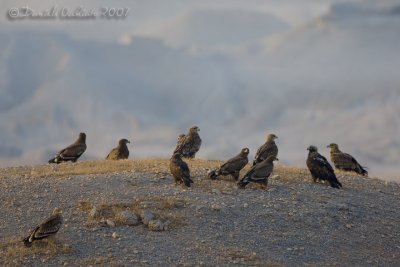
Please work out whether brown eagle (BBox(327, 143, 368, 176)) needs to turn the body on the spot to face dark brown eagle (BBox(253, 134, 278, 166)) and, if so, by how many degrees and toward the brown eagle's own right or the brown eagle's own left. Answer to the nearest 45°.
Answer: approximately 45° to the brown eagle's own left

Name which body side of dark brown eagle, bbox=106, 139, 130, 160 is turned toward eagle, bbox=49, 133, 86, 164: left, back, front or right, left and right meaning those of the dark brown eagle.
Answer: back

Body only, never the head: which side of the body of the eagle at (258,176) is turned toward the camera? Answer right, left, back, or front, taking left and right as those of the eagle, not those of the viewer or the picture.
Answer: right

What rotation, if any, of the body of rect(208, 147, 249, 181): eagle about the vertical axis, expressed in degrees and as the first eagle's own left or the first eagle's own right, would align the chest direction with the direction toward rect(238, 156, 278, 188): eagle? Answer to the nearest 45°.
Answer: approximately 45° to the first eagle's own right

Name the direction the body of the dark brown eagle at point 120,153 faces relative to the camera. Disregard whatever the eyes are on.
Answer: to the viewer's right

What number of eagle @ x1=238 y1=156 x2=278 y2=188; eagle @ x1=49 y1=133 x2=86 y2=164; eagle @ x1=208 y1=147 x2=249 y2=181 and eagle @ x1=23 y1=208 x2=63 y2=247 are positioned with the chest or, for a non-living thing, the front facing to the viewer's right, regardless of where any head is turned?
4

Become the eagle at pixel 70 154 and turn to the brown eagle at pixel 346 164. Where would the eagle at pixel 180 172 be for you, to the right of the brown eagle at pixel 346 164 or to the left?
right

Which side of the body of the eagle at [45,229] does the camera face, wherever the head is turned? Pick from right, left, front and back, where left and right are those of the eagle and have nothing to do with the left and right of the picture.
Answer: right

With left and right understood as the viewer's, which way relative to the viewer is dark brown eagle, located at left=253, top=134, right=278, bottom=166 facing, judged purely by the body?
facing to the right of the viewer

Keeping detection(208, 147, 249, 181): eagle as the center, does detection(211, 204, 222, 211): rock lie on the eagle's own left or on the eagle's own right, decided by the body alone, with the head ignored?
on the eagle's own right

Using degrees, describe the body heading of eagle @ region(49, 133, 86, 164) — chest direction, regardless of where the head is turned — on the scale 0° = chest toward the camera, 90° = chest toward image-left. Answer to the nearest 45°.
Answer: approximately 270°

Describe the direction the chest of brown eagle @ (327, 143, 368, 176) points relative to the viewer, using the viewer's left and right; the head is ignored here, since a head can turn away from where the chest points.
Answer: facing to the left of the viewer

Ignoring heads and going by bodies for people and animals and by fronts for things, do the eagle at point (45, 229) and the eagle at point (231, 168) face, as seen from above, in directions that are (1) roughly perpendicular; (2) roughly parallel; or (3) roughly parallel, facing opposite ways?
roughly parallel

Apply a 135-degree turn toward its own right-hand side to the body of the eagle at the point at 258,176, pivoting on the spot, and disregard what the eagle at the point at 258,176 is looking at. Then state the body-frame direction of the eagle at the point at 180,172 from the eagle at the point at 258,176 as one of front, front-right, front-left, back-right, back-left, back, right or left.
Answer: front-right

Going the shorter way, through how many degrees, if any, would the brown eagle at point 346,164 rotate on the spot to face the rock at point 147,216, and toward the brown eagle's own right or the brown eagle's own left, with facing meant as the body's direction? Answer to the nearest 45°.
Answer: approximately 45° to the brown eagle's own left

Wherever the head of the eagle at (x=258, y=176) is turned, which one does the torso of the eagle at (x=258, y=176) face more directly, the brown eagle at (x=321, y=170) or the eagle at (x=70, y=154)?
the brown eagle

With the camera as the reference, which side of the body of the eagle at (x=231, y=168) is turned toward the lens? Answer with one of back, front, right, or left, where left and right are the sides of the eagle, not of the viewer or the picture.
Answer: right
